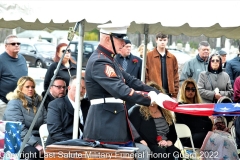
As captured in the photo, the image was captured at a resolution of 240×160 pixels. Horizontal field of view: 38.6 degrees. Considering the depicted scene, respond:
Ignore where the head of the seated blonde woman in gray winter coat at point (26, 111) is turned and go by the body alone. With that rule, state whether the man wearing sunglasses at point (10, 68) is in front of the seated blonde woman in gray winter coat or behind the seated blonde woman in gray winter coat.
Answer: behind

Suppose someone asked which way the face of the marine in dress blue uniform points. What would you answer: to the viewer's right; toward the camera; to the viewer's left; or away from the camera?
to the viewer's right

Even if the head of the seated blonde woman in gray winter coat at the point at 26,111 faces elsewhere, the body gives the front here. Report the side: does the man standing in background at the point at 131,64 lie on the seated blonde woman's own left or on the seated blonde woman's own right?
on the seated blonde woman's own left

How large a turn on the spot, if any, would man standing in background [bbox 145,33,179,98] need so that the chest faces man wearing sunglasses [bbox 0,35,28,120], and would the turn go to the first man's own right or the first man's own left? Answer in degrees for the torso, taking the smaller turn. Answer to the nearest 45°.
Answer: approximately 90° to the first man's own right

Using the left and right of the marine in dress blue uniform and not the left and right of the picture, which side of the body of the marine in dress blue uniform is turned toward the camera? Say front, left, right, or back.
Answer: right

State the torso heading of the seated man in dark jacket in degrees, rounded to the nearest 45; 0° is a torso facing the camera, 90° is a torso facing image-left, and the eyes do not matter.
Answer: approximately 315°

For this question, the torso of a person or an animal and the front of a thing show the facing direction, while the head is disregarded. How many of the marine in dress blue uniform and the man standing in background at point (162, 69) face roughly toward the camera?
1
